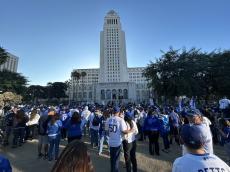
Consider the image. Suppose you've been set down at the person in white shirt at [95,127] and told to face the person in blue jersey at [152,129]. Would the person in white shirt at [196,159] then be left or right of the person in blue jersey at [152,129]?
right

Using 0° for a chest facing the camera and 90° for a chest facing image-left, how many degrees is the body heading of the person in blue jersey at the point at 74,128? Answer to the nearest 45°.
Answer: approximately 180°

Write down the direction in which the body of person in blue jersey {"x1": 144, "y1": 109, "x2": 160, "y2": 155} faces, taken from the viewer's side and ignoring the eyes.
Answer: away from the camera

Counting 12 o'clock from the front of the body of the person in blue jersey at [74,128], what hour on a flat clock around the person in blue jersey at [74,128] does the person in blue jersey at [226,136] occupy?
the person in blue jersey at [226,136] is roughly at 4 o'clock from the person in blue jersey at [74,128].

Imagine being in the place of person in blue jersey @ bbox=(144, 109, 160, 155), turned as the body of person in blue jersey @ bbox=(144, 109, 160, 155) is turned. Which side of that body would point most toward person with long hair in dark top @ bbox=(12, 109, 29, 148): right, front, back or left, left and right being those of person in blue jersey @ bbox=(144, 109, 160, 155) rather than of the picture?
left

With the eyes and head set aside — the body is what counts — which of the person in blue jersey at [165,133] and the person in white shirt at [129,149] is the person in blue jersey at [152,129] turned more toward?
the person in blue jersey

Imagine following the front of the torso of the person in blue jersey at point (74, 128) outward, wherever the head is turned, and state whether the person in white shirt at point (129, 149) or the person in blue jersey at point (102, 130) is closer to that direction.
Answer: the person in blue jersey

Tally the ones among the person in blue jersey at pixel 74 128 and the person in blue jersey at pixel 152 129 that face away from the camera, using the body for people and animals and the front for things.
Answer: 2

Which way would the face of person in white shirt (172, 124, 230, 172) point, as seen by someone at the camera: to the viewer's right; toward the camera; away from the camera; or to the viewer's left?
away from the camera
